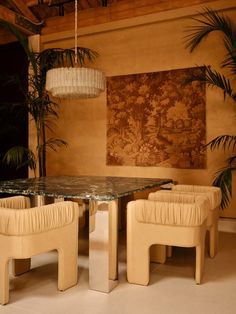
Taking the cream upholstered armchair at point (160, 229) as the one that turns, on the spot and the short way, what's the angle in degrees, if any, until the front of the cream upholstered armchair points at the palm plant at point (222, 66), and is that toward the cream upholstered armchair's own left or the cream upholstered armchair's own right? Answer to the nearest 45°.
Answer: approximately 90° to the cream upholstered armchair's own right

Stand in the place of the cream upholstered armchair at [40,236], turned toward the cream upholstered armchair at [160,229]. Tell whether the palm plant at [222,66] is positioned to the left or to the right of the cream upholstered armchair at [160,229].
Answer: left

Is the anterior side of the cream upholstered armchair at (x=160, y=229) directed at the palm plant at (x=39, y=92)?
no

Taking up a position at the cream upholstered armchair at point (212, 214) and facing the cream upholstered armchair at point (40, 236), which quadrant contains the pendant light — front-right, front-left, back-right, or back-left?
front-right

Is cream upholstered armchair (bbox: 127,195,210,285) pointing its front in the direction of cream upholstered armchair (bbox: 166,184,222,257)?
no

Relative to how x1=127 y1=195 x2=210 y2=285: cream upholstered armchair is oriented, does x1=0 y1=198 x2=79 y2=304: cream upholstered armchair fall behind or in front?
in front

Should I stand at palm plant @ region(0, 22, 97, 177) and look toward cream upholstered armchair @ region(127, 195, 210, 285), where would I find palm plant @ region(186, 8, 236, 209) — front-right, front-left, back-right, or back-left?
front-left

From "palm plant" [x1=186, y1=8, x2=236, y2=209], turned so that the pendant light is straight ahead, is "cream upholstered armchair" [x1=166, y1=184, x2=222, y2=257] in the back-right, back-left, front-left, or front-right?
front-left

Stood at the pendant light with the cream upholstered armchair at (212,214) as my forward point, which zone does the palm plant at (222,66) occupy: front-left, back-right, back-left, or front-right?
front-left
